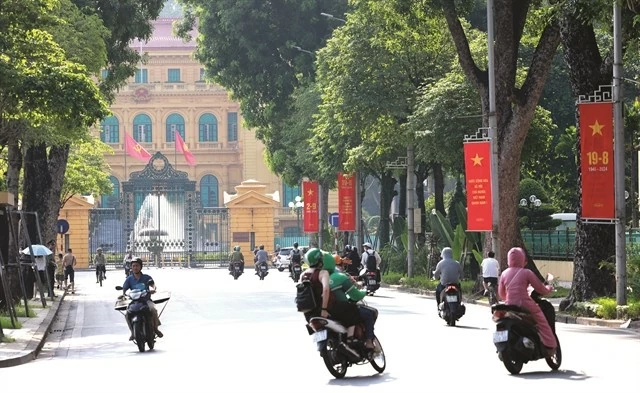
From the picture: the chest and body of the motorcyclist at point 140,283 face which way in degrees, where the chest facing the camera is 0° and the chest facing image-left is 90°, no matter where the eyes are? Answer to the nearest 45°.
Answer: approximately 0°

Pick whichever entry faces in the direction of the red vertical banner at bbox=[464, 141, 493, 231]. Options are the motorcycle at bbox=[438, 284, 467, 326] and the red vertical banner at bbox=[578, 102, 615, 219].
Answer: the motorcycle

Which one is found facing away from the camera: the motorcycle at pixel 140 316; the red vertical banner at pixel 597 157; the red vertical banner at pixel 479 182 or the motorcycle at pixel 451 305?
the motorcycle at pixel 451 305

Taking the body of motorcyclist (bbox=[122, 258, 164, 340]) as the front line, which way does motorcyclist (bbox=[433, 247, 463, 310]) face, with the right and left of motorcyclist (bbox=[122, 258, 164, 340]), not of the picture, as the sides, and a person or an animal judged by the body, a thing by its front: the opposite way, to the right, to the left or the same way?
the opposite way

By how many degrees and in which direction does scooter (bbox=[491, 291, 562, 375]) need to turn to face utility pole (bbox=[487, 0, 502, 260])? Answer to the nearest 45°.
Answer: approximately 45° to its left

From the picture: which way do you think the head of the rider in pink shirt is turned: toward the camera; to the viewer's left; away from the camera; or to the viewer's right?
away from the camera

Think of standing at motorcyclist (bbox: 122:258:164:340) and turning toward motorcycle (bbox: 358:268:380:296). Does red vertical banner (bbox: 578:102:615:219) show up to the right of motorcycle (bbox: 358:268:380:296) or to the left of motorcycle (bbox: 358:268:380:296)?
right

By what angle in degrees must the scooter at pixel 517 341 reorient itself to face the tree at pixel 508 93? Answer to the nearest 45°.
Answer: approximately 45° to its left

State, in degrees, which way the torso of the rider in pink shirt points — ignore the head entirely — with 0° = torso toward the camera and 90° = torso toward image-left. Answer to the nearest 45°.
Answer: approximately 225°

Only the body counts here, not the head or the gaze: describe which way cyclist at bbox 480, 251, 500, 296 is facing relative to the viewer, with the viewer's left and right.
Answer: facing away from the viewer

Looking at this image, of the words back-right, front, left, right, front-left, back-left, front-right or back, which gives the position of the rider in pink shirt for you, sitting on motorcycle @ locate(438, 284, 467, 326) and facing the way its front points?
back
